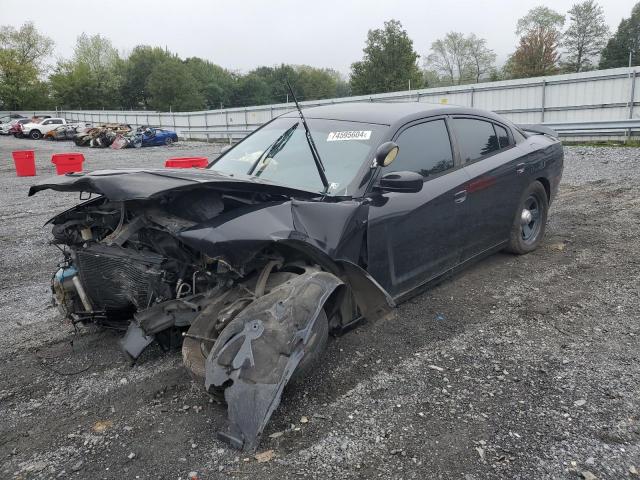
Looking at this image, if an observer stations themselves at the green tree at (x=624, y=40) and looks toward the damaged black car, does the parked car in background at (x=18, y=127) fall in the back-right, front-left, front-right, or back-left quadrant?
front-right

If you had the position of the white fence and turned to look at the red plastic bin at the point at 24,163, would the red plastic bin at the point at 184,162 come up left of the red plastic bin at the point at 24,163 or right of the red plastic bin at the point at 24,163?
left

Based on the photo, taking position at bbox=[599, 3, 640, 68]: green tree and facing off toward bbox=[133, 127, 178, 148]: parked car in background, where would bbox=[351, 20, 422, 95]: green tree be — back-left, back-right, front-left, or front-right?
front-right

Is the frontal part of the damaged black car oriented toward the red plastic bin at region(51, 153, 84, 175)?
no

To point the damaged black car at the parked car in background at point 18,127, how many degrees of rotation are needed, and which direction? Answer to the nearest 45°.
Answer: approximately 90° to its right

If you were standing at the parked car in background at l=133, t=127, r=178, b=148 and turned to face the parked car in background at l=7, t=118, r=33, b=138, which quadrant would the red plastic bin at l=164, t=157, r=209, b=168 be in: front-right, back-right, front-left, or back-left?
back-left

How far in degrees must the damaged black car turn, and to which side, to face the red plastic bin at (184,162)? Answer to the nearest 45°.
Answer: approximately 135° to its right

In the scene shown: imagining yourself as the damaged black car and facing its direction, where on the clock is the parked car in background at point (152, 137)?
The parked car in background is roughly at 4 o'clock from the damaged black car.

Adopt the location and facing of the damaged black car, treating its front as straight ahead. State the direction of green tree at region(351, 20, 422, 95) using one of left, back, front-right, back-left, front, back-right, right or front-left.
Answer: back-right

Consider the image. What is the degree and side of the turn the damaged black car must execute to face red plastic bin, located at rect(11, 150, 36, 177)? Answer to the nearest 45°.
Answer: approximately 90° to its right

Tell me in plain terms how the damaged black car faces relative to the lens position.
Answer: facing the viewer and to the left of the viewer

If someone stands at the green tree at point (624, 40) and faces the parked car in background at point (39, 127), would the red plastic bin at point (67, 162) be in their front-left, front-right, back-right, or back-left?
front-left

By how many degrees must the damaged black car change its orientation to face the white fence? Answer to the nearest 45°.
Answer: approximately 180°

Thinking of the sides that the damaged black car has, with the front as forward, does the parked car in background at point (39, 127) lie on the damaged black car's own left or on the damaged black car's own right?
on the damaged black car's own right
